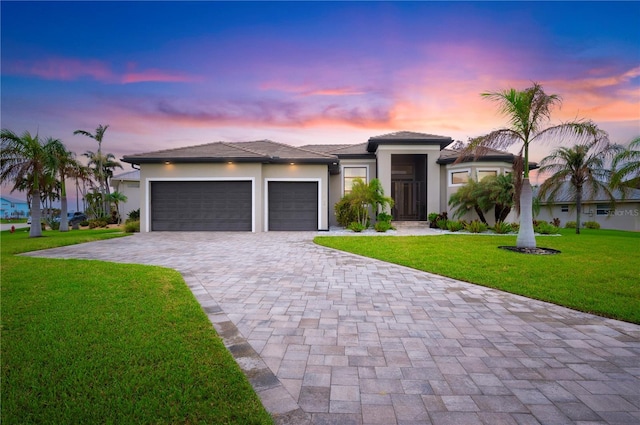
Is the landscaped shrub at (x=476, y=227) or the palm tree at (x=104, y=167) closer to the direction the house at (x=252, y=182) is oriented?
the landscaped shrub

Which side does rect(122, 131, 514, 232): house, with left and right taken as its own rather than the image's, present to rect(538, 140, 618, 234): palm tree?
left

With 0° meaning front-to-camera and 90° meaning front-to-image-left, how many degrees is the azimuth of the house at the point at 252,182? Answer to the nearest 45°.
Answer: approximately 0°

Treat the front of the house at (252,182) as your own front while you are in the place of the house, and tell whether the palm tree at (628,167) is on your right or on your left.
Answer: on your left

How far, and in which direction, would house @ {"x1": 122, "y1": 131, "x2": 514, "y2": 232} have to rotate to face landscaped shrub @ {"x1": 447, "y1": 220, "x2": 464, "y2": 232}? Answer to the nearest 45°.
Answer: approximately 90° to its left

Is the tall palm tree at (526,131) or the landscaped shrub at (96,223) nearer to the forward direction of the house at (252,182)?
the tall palm tree

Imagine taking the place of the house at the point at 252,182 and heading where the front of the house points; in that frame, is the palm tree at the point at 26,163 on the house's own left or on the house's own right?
on the house's own right

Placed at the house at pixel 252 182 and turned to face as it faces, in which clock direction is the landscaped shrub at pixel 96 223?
The landscaped shrub is roughly at 4 o'clock from the house.

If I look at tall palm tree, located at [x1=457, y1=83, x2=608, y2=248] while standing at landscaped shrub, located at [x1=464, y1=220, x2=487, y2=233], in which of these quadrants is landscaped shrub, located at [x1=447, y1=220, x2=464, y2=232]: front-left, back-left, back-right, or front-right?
back-right

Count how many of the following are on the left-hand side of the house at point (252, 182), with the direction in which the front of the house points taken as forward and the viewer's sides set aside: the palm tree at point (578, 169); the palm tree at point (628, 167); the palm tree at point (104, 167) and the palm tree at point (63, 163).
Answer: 2

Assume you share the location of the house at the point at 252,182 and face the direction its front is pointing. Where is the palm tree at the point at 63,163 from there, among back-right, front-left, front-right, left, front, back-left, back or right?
right

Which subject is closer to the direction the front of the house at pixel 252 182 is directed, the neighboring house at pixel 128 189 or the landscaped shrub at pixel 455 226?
the landscaped shrub
